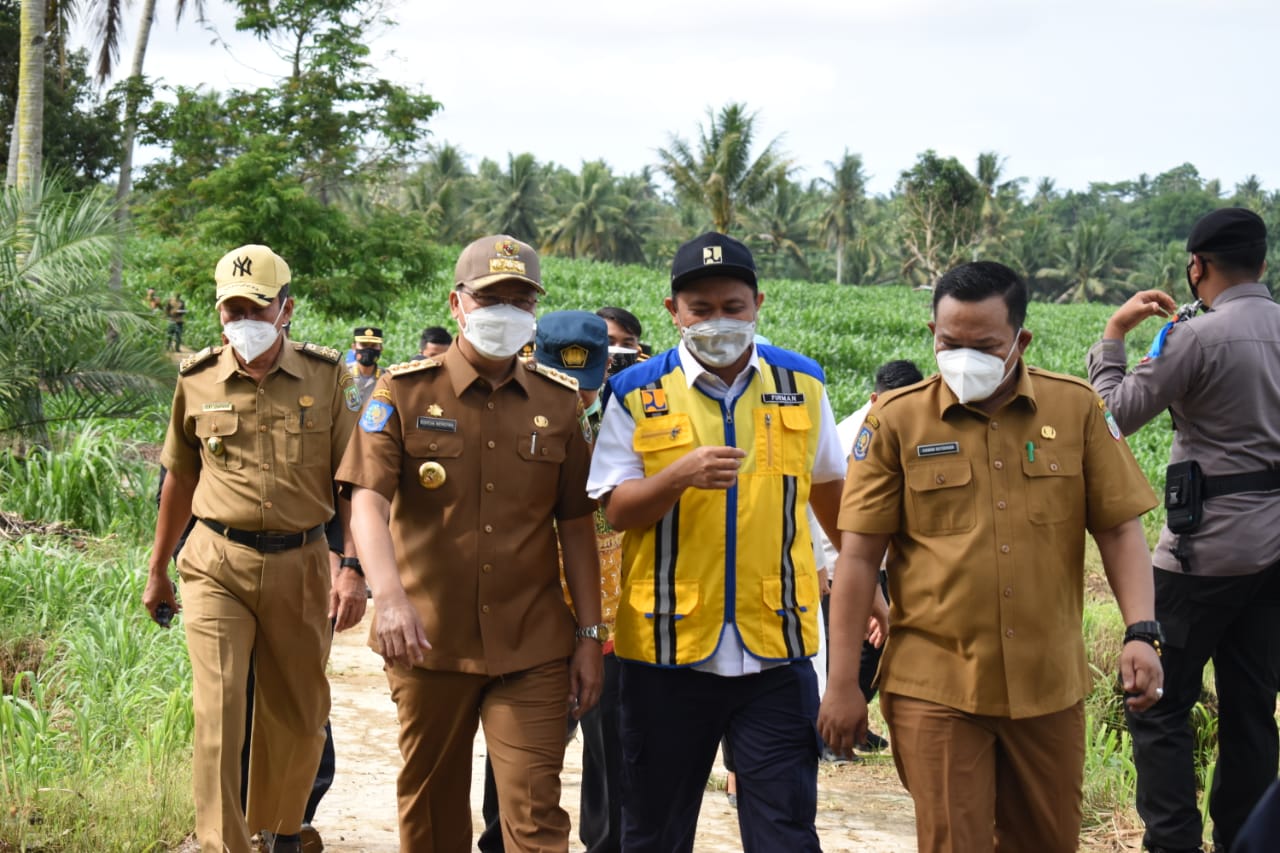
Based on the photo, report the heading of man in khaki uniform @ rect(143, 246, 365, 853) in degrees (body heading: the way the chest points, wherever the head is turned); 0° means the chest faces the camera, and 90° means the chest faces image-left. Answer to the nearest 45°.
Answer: approximately 0°

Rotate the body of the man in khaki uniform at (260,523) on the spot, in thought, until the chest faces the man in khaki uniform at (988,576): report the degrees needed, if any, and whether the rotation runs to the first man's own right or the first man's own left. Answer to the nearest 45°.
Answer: approximately 45° to the first man's own left

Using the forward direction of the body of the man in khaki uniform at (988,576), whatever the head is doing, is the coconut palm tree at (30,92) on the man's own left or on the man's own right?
on the man's own right

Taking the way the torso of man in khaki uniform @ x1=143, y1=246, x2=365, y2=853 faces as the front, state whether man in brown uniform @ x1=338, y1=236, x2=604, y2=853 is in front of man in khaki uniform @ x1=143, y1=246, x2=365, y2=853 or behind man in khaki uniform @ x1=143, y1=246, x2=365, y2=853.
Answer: in front

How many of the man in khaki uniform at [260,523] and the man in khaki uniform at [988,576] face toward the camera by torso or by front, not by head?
2

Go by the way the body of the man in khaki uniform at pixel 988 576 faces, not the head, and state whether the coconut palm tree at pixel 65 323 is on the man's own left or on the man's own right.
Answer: on the man's own right

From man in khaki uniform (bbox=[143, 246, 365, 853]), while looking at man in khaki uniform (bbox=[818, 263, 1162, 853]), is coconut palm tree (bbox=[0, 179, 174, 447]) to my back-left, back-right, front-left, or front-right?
back-left

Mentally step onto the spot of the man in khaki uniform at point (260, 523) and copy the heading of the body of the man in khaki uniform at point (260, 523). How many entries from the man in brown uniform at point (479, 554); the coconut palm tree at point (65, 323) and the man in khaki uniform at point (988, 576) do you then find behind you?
1

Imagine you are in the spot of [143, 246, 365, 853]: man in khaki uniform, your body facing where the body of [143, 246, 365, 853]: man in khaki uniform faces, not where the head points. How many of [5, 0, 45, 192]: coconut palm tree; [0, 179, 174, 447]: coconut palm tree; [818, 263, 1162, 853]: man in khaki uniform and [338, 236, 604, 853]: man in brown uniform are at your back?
2

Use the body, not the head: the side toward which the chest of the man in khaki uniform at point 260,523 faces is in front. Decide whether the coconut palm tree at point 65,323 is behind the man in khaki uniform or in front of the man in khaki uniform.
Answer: behind
